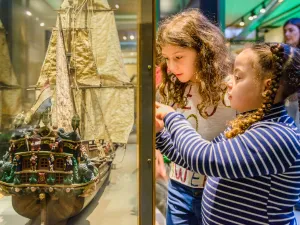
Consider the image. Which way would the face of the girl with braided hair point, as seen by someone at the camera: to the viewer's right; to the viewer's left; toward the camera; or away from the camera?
to the viewer's left

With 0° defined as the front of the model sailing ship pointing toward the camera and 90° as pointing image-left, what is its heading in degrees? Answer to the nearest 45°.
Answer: approximately 225°

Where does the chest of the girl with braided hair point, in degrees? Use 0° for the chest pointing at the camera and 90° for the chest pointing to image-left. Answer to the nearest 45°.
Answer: approximately 90°

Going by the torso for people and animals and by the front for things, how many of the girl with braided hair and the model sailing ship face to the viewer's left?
1
